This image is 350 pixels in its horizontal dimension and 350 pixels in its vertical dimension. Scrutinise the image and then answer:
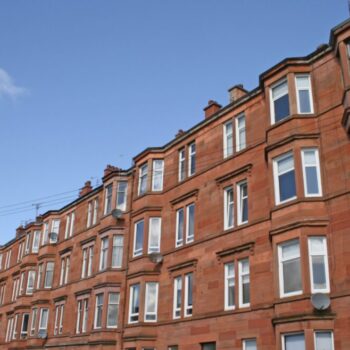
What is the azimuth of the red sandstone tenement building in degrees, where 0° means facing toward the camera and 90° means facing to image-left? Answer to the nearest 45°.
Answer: approximately 45°
